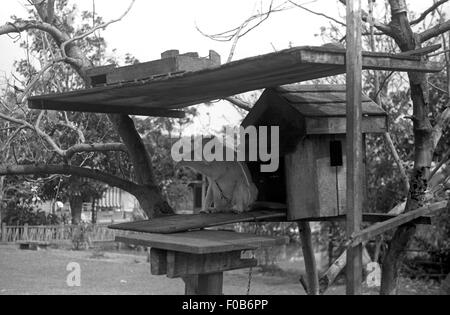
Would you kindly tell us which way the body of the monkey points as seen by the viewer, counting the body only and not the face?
to the viewer's left

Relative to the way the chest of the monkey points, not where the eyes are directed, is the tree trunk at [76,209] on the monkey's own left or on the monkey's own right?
on the monkey's own right

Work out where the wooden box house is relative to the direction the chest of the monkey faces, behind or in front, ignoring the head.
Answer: behind

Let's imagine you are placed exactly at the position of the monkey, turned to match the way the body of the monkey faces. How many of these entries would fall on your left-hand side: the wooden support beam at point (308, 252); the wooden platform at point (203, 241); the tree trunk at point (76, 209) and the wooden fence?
1

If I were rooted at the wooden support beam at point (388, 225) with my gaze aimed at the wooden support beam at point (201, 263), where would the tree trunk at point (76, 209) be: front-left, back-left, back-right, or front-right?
front-right

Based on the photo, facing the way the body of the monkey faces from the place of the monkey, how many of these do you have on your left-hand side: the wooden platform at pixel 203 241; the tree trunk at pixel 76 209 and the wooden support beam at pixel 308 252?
1

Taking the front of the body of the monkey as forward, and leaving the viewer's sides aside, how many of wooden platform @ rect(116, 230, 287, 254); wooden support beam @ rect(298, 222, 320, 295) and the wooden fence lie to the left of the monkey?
1

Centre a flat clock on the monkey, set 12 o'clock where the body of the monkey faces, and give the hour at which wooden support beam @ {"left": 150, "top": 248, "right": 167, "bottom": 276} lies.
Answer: The wooden support beam is roughly at 10 o'clock from the monkey.

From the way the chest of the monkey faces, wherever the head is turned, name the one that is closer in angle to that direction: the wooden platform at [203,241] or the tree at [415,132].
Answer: the wooden platform
